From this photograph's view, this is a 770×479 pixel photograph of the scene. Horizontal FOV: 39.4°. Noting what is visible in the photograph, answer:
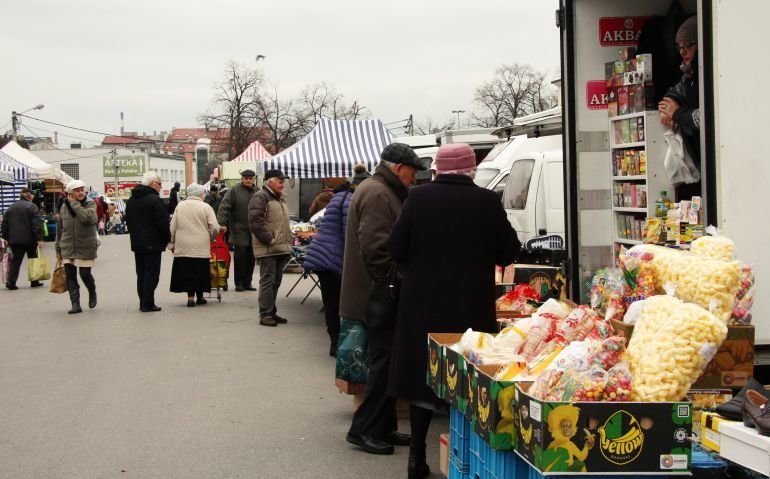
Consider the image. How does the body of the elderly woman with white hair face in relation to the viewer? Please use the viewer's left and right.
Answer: facing away from the viewer

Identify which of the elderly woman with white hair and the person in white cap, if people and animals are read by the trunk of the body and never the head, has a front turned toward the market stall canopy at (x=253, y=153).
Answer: the elderly woman with white hair

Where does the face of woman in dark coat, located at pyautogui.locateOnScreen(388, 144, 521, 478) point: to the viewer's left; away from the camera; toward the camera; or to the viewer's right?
away from the camera

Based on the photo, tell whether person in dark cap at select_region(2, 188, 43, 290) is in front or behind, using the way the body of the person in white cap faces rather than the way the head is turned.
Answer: behind

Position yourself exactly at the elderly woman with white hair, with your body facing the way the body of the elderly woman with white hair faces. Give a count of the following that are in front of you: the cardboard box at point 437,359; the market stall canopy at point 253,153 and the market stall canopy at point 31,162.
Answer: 2

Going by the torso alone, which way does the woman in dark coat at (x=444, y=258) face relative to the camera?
away from the camera

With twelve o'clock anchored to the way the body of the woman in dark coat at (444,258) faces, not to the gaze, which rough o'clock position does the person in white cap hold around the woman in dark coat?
The person in white cap is roughly at 11 o'clock from the woman in dark coat.

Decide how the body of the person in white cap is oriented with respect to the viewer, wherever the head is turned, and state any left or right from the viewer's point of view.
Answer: facing the viewer

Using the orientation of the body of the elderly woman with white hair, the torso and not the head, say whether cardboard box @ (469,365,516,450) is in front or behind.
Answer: behind
